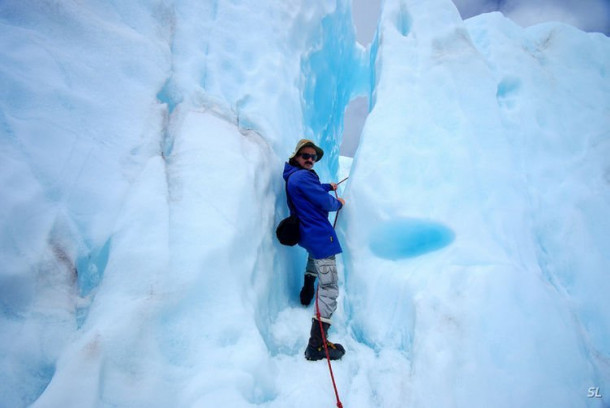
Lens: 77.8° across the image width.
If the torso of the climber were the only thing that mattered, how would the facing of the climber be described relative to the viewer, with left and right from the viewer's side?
facing to the right of the viewer
